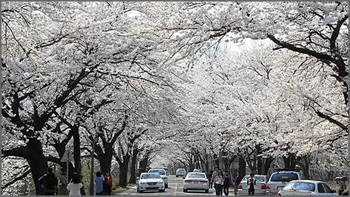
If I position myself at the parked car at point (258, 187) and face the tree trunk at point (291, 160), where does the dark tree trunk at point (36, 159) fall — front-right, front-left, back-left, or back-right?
back-left

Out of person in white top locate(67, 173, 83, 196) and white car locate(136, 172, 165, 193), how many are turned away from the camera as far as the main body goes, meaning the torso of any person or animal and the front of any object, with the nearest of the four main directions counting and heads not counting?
1

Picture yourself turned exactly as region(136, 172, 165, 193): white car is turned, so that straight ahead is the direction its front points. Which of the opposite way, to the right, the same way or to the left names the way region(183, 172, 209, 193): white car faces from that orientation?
the opposite way

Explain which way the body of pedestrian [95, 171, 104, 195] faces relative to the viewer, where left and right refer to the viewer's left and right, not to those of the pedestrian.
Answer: facing away from the viewer

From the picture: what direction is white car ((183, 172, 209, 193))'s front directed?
away from the camera

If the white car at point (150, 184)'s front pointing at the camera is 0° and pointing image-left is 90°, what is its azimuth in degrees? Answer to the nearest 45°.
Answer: approximately 0°

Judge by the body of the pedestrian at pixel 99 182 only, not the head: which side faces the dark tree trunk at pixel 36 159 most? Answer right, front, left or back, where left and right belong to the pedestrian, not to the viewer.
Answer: left

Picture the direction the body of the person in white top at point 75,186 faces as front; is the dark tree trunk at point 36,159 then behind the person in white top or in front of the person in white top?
in front

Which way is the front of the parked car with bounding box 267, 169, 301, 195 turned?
away from the camera

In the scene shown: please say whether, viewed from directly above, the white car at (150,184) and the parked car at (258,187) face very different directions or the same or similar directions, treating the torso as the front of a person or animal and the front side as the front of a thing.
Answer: very different directions

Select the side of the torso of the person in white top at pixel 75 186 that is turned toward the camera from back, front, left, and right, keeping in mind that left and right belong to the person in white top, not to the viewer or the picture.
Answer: back

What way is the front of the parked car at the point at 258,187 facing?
away from the camera

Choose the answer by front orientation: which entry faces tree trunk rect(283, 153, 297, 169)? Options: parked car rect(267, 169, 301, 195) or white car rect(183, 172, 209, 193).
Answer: the parked car
